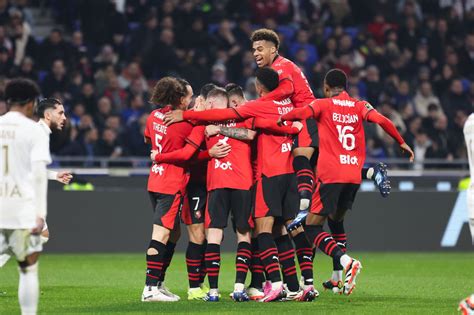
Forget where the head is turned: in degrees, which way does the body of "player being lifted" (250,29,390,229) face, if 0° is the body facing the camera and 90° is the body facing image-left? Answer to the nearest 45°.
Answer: approximately 90°

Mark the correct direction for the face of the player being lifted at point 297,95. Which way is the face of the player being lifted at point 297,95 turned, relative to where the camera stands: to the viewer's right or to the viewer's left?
to the viewer's left
